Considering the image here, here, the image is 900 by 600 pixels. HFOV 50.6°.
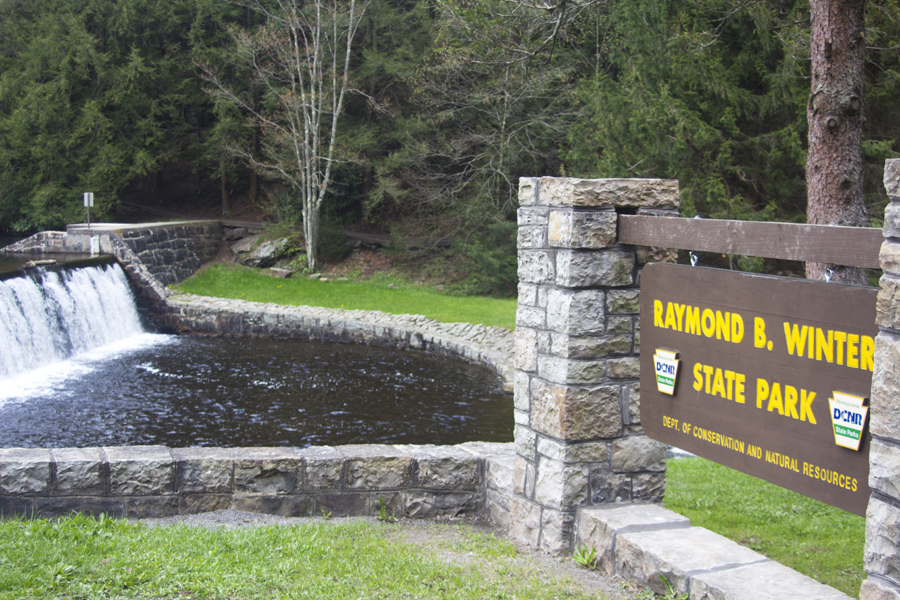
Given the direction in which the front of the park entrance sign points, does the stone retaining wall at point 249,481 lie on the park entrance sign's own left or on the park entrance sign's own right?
on the park entrance sign's own right

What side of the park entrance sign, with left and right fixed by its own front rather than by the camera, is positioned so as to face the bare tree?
right

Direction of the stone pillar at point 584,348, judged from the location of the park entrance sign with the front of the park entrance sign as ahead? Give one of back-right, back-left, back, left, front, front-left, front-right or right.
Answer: right

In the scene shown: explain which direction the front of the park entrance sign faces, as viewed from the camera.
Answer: facing the viewer and to the left of the viewer

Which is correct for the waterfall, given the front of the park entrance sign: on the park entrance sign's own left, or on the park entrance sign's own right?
on the park entrance sign's own right

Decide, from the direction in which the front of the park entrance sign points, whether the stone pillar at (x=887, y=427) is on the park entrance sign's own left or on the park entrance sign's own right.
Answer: on the park entrance sign's own left

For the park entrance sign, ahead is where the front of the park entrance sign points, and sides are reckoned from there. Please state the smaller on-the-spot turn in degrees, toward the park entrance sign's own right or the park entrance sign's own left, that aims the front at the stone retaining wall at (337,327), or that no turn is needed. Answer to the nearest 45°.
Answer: approximately 90° to the park entrance sign's own right

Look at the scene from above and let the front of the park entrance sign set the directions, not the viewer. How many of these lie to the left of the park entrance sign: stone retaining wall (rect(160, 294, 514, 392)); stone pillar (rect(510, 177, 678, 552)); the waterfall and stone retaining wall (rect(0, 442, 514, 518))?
0
